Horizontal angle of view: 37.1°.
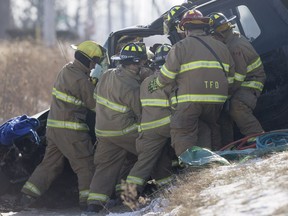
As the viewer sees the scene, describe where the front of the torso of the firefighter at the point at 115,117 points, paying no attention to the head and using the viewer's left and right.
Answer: facing away from the viewer and to the right of the viewer

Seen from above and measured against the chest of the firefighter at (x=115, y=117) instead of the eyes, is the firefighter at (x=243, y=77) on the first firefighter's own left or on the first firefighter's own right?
on the first firefighter's own right

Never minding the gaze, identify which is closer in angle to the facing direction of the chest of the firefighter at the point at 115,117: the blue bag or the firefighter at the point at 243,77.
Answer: the firefighter

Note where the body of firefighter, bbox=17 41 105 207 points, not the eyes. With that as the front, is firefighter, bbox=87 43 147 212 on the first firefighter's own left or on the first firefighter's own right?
on the first firefighter's own right

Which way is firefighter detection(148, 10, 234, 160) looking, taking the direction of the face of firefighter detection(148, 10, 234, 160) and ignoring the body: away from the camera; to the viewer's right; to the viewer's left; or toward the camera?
away from the camera

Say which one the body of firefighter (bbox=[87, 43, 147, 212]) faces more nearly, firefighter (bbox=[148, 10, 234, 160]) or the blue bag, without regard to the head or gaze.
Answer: the firefighter

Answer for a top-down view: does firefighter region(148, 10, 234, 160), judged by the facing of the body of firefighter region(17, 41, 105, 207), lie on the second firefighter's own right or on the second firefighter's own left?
on the second firefighter's own right
